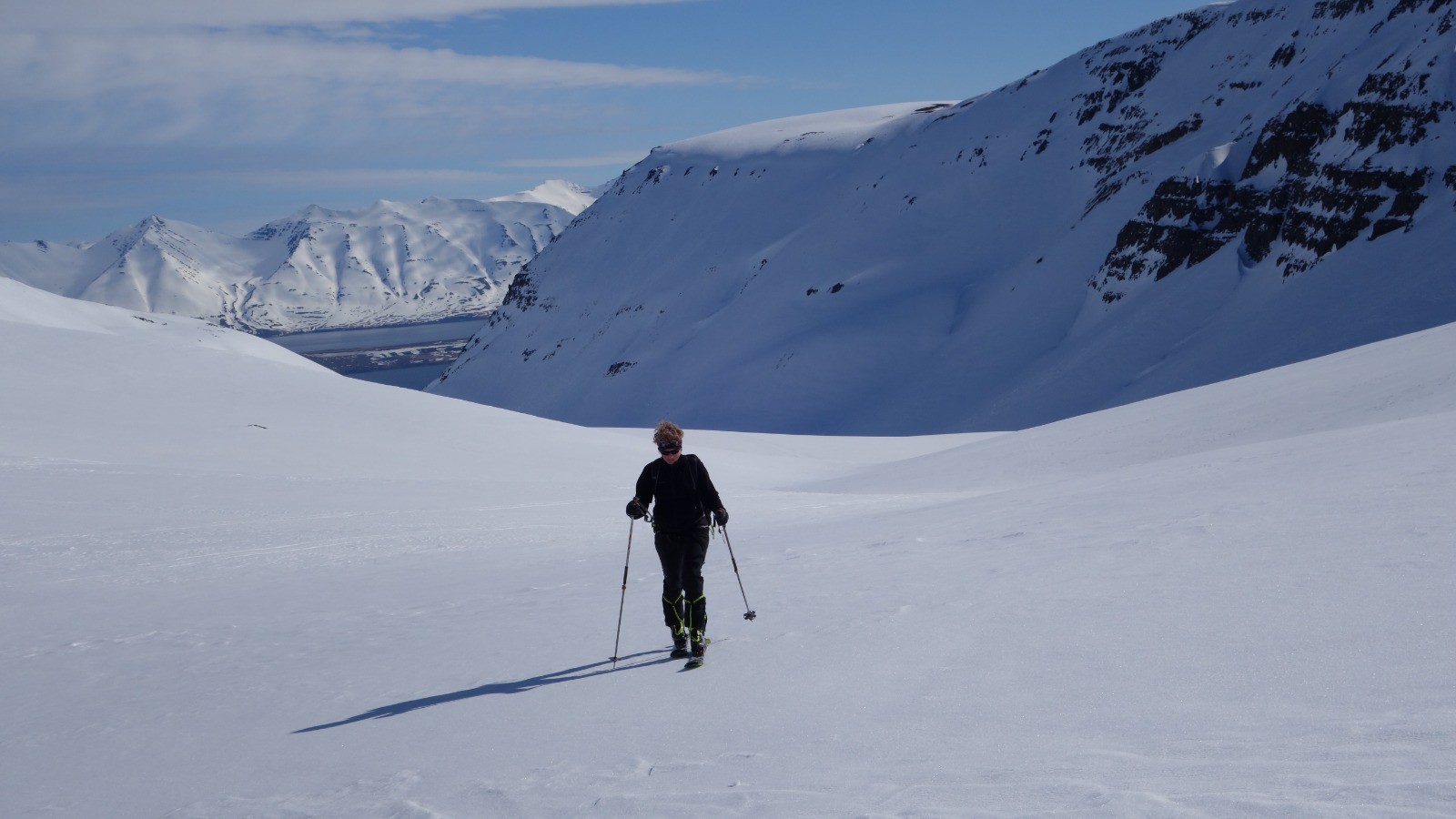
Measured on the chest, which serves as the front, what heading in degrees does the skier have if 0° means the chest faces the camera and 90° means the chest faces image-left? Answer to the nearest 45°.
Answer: approximately 0°
